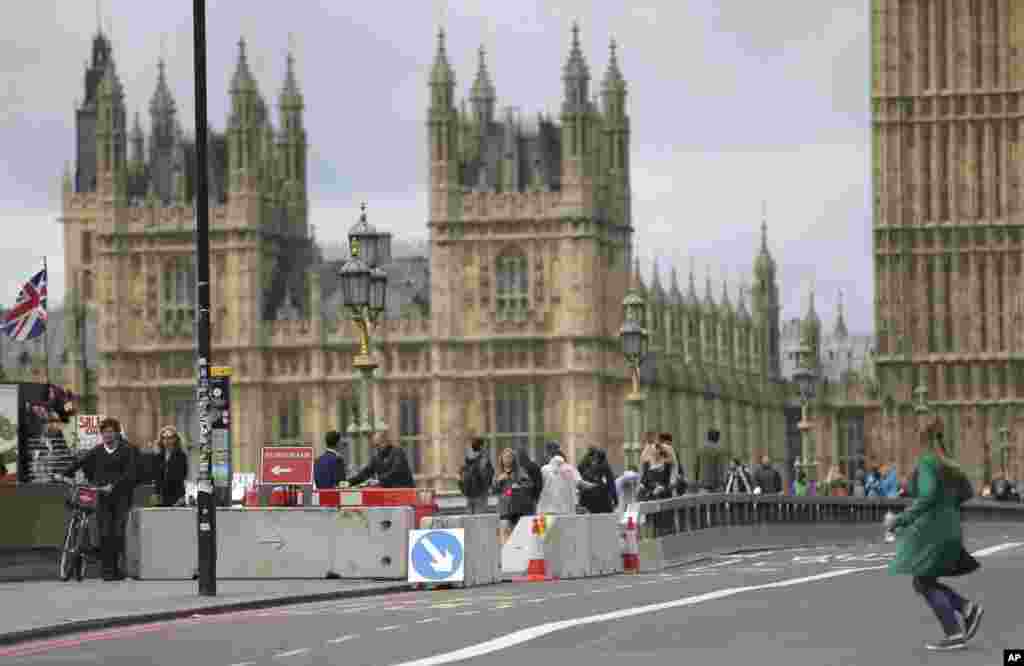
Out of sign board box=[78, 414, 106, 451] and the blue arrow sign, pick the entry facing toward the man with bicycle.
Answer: the sign board

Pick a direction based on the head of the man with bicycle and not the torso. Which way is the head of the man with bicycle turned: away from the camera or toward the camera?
toward the camera

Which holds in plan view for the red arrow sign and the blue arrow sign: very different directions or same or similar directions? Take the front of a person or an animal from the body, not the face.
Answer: same or similar directions

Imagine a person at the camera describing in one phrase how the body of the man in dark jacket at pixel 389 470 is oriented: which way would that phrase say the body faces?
to the viewer's left

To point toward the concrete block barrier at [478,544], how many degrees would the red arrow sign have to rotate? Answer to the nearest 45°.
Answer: approximately 45° to its left

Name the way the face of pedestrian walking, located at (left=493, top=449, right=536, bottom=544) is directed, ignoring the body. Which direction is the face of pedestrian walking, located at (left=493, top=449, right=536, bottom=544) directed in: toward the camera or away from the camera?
toward the camera

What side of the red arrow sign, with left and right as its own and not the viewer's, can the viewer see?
front

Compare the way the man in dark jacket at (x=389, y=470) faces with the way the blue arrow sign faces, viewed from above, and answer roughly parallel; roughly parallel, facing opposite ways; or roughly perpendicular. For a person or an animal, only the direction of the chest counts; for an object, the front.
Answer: roughly perpendicular

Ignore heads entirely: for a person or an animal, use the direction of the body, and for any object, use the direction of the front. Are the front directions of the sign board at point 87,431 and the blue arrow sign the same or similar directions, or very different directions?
same or similar directions

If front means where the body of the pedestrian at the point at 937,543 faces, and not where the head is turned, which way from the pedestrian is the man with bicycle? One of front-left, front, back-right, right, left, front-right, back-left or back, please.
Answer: front-right

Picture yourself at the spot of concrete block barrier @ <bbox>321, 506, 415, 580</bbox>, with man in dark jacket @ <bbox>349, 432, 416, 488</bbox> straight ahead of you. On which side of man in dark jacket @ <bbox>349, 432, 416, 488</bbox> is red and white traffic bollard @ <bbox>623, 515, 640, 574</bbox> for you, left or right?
right

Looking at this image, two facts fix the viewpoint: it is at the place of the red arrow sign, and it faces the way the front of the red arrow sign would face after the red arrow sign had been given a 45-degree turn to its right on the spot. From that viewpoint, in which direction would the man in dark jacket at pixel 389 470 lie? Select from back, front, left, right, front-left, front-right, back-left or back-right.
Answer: back

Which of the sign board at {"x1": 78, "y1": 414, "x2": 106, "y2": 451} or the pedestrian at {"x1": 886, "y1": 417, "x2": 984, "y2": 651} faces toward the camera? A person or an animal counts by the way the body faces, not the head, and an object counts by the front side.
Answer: the sign board

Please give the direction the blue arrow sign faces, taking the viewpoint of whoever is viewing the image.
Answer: facing the viewer

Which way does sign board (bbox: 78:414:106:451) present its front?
toward the camera
